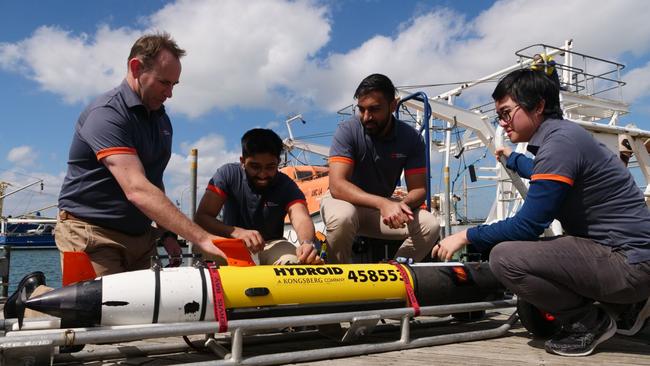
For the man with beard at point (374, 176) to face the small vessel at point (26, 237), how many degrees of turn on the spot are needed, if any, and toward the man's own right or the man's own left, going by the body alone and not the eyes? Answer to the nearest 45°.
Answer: approximately 135° to the man's own right

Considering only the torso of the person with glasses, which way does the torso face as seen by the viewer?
to the viewer's left

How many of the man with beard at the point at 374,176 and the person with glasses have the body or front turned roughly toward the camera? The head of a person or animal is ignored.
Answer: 1

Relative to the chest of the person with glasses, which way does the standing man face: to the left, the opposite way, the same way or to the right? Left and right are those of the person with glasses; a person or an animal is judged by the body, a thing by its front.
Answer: the opposite way

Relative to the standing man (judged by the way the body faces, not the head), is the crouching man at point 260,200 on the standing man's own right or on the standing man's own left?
on the standing man's own left

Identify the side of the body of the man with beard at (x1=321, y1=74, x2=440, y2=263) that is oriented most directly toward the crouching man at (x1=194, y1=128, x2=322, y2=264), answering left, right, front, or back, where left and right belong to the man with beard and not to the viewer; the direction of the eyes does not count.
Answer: right

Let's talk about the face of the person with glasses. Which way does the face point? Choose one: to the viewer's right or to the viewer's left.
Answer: to the viewer's left

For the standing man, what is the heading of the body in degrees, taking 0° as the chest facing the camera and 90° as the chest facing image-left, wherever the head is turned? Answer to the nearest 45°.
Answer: approximately 315°

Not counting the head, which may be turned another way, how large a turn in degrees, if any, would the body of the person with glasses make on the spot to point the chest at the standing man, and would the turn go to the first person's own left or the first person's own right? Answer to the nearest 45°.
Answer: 0° — they already face them
